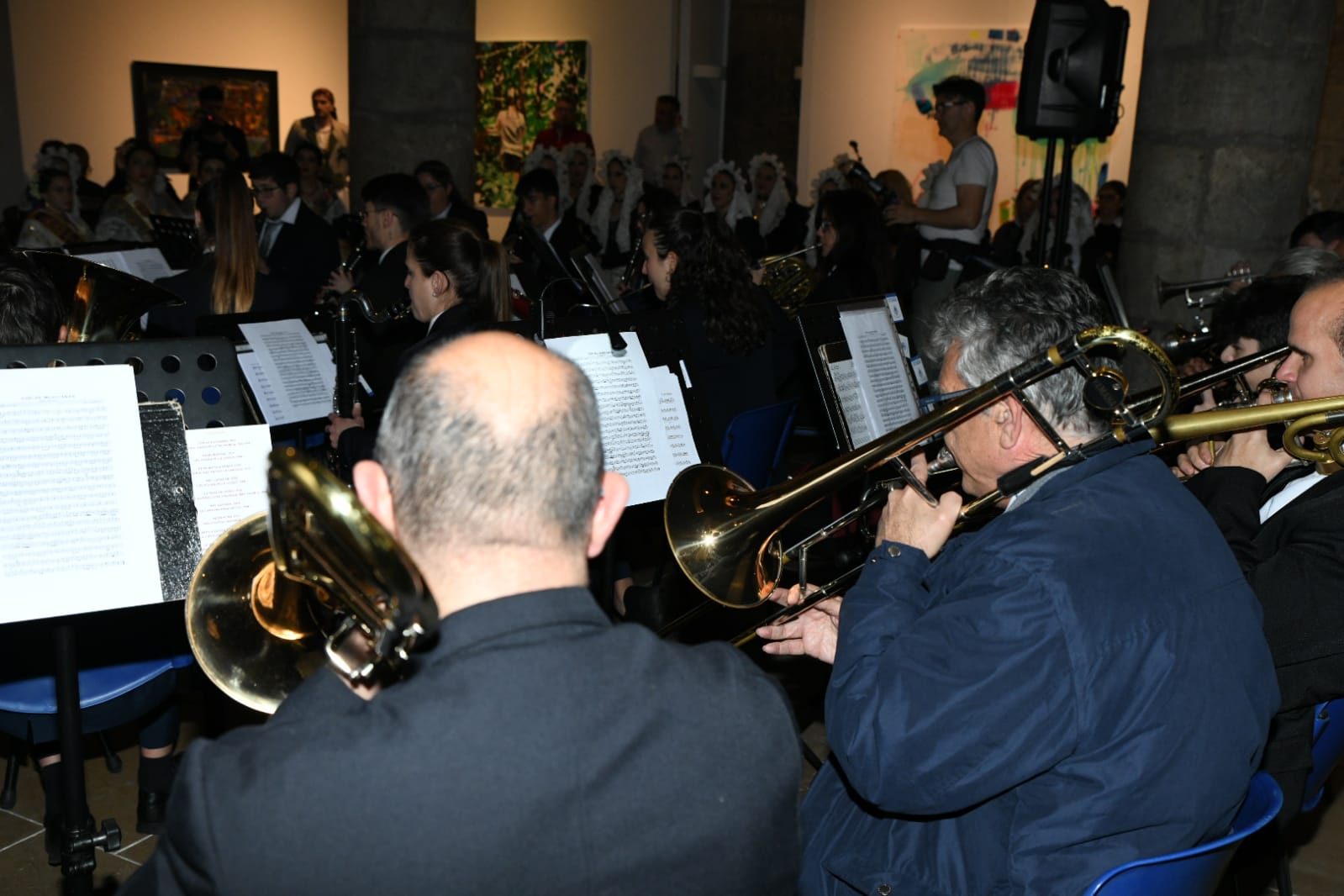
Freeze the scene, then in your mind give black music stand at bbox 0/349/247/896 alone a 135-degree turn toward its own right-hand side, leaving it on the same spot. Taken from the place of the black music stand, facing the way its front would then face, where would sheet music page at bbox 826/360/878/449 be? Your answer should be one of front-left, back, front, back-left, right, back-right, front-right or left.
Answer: back-right

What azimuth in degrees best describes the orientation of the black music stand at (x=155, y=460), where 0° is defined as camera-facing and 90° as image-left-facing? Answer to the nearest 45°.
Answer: approximately 0°

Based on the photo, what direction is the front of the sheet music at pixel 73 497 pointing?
toward the camera

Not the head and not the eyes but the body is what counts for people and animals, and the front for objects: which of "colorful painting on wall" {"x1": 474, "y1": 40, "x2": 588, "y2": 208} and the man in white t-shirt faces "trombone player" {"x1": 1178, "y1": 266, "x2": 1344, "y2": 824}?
the colorful painting on wall

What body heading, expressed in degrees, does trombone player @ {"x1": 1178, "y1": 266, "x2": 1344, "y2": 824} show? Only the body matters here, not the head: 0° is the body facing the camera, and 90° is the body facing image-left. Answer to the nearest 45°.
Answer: approximately 90°

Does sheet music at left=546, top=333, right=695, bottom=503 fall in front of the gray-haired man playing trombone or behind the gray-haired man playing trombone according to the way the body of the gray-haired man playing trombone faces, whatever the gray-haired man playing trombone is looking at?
in front

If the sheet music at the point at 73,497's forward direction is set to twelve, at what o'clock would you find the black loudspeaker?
The black loudspeaker is roughly at 8 o'clock from the sheet music.

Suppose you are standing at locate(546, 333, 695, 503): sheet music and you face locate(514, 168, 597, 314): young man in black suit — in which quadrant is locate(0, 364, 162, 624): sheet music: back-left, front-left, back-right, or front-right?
back-left

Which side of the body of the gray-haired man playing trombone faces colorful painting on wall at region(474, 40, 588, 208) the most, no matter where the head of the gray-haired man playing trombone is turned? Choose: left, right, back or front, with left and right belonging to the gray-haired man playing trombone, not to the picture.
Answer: front

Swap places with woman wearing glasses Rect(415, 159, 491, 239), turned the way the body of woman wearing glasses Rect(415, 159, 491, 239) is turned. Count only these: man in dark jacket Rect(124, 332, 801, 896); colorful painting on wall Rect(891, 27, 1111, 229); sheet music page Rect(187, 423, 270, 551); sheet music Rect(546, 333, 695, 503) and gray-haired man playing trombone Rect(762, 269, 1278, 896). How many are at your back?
1

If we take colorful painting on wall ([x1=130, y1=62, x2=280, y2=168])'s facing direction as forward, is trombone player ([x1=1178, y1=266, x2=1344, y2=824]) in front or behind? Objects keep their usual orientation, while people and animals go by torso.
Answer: in front

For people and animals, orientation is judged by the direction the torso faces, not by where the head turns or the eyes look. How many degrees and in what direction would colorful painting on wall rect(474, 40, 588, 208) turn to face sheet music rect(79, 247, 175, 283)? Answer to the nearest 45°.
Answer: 0° — it already faces it

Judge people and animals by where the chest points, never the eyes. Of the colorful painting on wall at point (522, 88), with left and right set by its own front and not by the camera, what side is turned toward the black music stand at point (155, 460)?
front

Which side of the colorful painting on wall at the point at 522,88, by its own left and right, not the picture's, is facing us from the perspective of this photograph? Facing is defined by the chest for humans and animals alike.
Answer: front

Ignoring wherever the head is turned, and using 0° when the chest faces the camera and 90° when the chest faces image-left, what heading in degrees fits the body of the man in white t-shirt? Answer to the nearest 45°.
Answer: approximately 90°

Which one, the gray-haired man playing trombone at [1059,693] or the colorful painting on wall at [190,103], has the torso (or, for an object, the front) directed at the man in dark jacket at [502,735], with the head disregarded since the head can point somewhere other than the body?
the colorful painting on wall

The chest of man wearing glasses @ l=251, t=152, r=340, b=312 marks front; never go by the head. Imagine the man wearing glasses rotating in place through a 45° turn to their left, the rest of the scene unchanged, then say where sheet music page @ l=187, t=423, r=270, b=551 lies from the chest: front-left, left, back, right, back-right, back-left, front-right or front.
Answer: front
